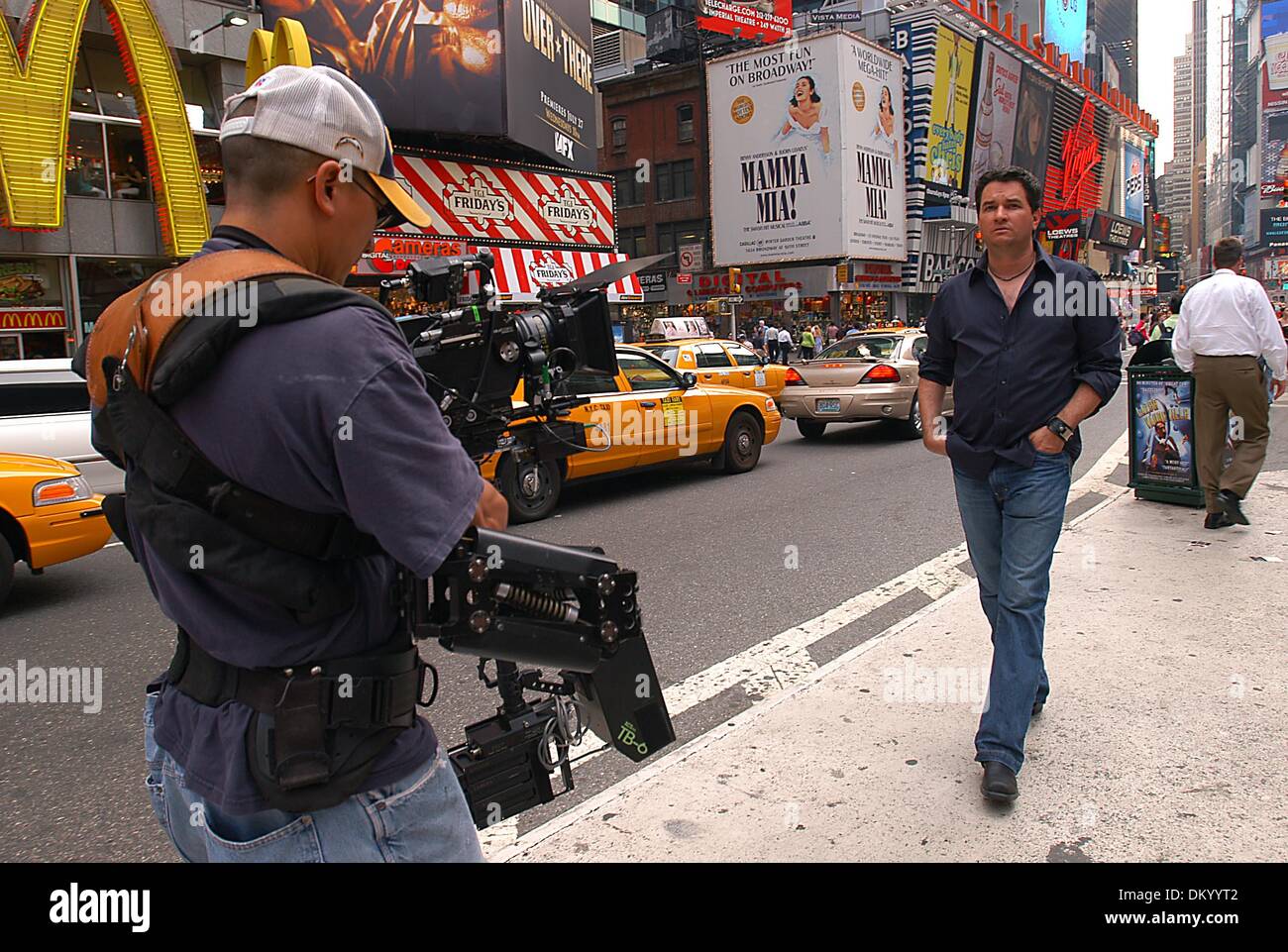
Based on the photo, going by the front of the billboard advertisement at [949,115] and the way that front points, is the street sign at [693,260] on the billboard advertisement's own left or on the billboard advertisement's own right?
on the billboard advertisement's own right

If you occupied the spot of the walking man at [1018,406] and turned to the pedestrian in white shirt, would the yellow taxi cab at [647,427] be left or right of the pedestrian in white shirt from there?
left

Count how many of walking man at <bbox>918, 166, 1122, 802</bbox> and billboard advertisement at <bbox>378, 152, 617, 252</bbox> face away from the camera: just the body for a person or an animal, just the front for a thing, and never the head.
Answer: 0

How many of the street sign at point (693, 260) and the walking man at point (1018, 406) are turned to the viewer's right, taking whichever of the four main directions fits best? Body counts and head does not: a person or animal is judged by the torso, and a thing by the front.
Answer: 0

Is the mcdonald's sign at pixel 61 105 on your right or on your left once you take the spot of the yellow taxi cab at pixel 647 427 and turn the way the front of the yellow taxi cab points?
on your left

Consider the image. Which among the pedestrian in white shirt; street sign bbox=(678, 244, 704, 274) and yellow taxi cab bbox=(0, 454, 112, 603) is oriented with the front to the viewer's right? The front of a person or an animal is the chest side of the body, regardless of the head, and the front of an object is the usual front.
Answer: the yellow taxi cab

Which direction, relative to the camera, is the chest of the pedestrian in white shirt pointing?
away from the camera

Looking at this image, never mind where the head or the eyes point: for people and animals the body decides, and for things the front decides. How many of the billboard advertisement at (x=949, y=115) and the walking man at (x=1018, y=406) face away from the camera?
0

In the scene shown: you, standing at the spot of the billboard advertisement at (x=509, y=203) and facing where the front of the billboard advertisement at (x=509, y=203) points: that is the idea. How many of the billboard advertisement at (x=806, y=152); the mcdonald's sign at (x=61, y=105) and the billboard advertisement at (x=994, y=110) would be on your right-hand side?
1

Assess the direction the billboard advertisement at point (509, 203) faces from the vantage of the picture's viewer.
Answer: facing the viewer and to the right of the viewer
